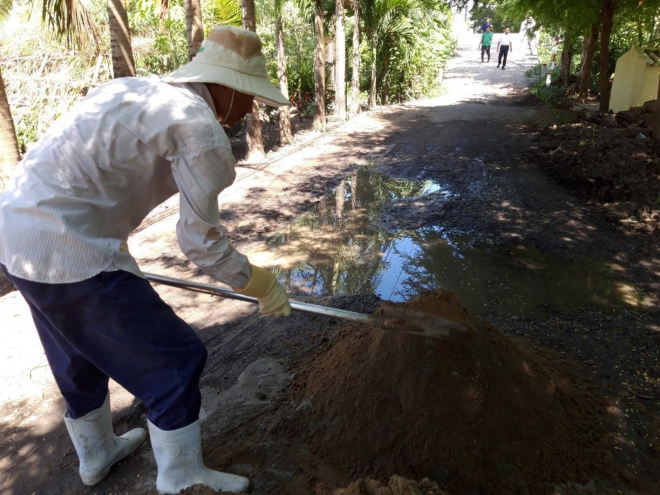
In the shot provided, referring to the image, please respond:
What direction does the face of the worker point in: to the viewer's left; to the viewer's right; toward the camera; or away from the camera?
to the viewer's right

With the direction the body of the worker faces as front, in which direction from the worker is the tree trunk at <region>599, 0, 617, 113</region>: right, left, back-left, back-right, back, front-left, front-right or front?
front-left

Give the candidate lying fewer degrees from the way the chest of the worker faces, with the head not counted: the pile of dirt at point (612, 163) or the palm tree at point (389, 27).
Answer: the pile of dirt

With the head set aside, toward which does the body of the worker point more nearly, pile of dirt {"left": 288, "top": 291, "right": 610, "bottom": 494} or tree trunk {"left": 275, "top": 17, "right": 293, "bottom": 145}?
the pile of dirt

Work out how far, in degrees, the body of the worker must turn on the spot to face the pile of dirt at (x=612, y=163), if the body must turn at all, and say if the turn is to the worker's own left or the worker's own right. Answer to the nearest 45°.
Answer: approximately 45° to the worker's own left

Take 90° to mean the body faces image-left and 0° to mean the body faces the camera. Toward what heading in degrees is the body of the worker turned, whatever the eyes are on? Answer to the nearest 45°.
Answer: approximately 270°

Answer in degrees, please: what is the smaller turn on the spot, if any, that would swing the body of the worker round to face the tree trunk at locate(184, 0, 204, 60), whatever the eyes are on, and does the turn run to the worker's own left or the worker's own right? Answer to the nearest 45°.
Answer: approximately 90° to the worker's own left

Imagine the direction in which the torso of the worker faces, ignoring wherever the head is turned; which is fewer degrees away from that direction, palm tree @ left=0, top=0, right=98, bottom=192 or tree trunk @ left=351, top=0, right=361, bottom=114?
the tree trunk

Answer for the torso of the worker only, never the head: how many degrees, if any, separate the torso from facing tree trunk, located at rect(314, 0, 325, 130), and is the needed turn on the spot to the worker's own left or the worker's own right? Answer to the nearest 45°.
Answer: approximately 45° to the worker's own left

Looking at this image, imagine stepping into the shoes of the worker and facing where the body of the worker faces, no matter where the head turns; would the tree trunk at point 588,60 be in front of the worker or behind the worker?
in front

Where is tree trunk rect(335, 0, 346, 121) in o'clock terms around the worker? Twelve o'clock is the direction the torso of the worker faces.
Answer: The tree trunk is roughly at 10 o'clock from the worker.

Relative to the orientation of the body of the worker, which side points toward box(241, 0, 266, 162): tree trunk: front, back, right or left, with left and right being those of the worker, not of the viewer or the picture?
left

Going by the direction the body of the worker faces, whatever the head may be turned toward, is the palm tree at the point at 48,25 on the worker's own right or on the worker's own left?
on the worker's own left
